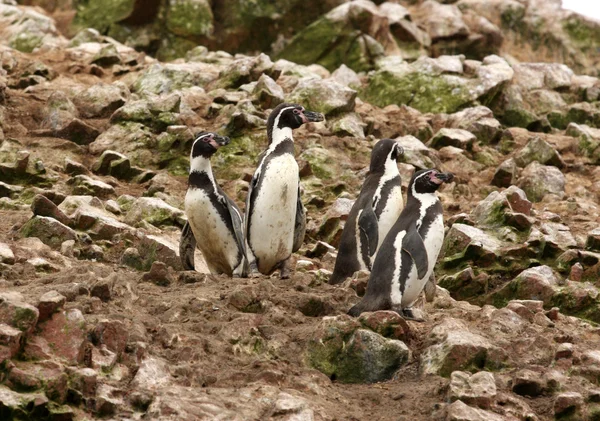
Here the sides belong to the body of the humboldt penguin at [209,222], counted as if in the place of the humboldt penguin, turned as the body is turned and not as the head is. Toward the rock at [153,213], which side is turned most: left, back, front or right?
right

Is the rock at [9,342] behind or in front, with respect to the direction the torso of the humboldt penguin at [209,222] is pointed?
in front

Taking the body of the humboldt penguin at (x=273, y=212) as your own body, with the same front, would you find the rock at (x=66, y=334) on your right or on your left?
on your right

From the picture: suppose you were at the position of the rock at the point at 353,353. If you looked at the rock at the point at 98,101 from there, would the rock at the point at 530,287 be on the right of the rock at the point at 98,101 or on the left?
right

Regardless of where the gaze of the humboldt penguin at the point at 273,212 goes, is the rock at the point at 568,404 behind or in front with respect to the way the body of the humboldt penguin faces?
in front

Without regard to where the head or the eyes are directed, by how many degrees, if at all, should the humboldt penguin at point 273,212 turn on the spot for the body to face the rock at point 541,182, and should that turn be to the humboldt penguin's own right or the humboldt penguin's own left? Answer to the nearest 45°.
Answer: approximately 90° to the humboldt penguin's own left

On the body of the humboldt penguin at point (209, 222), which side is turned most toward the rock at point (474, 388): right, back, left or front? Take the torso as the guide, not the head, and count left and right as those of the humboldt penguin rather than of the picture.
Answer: left

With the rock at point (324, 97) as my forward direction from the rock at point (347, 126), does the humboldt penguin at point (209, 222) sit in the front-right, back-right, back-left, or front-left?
back-left

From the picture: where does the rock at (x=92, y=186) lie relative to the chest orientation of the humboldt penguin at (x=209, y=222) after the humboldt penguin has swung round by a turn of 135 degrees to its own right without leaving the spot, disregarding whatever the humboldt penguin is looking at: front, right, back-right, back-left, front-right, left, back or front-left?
front-left

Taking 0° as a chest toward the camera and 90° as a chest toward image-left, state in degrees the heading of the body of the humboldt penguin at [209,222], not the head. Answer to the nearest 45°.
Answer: approximately 45°

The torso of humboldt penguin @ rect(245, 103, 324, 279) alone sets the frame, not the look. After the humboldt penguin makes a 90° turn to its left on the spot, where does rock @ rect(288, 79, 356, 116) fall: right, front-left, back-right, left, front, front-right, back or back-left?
front-left

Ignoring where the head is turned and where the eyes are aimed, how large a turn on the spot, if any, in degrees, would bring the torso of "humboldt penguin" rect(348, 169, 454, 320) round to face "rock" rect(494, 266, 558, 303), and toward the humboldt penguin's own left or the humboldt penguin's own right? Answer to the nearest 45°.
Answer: approximately 45° to the humboldt penguin's own left
